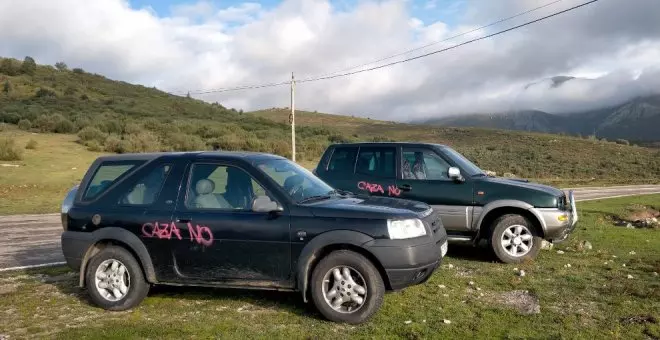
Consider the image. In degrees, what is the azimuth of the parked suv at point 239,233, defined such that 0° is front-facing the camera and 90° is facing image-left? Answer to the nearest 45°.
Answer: approximately 315°

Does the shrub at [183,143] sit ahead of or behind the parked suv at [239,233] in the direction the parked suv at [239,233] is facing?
behind

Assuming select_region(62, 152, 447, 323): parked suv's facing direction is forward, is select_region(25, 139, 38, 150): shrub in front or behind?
behind

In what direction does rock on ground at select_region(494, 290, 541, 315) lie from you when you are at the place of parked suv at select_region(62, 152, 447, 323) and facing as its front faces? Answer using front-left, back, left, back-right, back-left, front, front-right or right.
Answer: front-left

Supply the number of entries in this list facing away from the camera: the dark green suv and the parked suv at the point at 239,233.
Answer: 0

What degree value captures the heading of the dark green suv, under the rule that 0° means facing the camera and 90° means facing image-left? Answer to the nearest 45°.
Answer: approximately 270°

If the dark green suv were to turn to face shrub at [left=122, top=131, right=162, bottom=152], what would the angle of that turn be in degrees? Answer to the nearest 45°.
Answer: approximately 135° to its left

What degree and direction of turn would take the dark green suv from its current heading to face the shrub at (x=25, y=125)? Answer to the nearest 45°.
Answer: approximately 135° to its left

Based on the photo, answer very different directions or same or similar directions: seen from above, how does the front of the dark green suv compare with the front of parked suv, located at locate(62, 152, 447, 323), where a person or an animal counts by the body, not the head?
same or similar directions

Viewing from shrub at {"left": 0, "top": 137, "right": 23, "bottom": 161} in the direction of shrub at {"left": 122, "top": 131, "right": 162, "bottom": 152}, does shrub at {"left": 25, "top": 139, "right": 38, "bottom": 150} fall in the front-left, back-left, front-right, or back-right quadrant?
front-left

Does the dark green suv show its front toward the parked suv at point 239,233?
no

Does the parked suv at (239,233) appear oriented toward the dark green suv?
no

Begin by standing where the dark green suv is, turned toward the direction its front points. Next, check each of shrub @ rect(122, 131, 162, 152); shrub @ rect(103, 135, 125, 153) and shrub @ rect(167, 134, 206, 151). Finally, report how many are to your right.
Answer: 0
